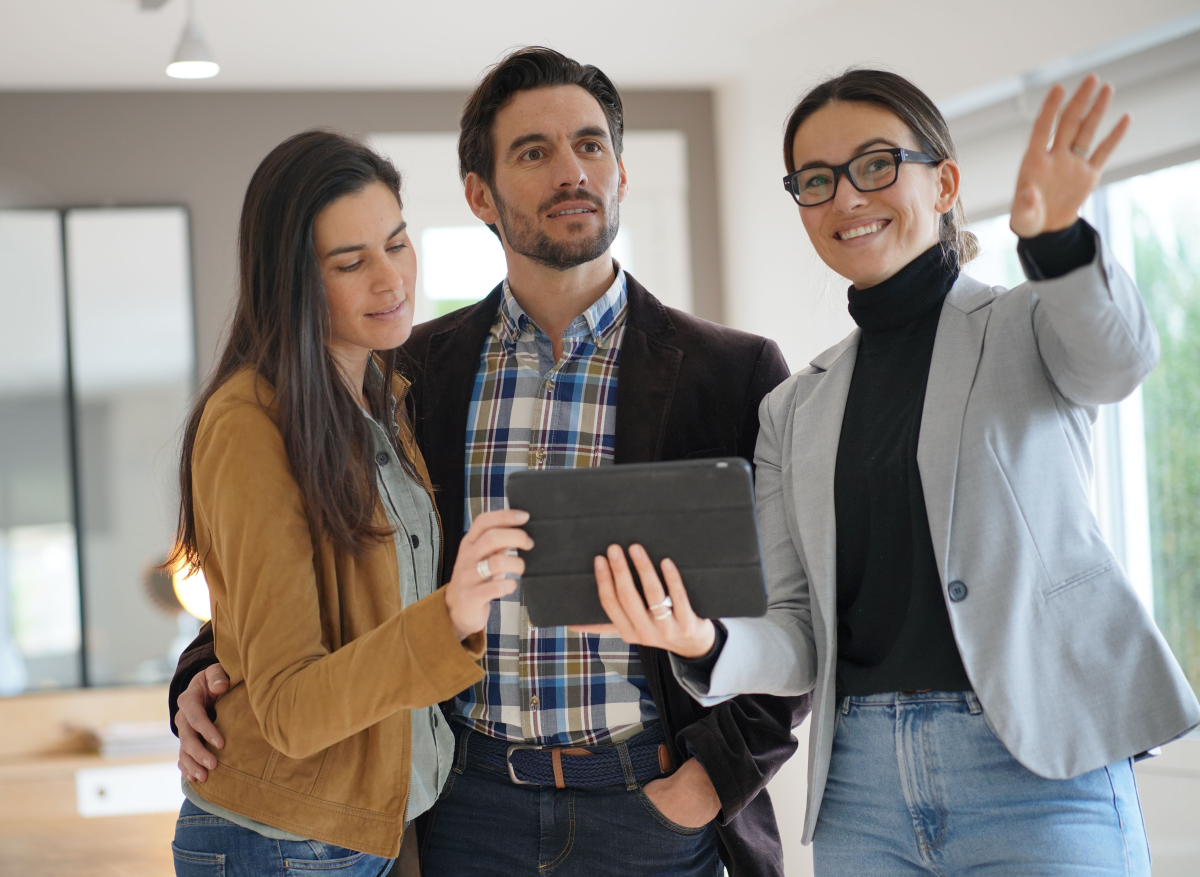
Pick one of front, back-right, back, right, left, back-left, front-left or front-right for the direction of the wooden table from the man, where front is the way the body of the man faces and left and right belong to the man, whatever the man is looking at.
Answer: back-right

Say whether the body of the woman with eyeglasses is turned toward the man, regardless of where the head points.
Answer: no

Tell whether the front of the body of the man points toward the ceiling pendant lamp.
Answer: no

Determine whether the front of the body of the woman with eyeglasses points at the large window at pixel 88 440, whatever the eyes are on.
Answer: no

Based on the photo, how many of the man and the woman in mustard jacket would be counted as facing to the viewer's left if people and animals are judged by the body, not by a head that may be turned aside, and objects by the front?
0

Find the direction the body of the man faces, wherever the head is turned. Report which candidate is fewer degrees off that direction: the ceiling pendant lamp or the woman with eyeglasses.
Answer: the woman with eyeglasses

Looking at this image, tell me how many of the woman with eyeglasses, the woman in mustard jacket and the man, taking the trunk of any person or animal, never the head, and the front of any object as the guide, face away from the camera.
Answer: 0

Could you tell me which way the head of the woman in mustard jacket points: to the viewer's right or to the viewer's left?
to the viewer's right

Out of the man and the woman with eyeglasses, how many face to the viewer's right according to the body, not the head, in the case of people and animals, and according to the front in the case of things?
0

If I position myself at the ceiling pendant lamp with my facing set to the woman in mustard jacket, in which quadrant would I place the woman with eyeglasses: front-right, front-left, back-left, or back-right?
front-left

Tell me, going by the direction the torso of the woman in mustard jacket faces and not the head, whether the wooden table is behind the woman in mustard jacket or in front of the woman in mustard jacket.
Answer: behind

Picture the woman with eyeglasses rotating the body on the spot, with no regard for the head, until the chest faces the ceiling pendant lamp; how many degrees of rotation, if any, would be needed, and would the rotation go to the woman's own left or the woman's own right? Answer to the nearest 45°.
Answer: approximately 90° to the woman's own right

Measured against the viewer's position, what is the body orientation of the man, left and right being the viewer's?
facing the viewer
